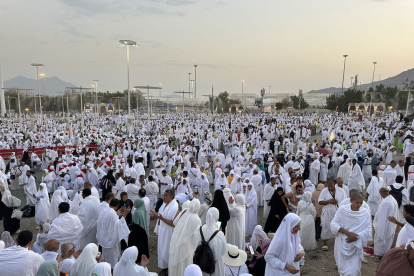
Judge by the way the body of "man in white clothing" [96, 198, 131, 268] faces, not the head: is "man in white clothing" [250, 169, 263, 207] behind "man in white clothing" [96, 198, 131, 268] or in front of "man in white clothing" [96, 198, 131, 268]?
in front

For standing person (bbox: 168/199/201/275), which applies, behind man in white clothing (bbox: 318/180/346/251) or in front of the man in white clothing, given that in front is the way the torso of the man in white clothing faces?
in front

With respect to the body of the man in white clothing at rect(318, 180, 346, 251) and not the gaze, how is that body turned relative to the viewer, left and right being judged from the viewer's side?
facing the viewer

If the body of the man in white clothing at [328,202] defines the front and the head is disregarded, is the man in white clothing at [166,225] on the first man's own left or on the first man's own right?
on the first man's own right

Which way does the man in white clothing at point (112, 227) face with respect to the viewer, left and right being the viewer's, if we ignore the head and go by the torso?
facing away from the viewer and to the right of the viewer

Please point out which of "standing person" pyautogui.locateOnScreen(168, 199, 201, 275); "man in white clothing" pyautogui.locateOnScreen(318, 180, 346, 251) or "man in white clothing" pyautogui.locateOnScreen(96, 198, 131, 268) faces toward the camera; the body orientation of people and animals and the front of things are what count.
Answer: "man in white clothing" pyautogui.locateOnScreen(318, 180, 346, 251)

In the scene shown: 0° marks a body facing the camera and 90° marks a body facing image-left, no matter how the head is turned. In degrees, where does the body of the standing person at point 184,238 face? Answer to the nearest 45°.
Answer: approximately 225°

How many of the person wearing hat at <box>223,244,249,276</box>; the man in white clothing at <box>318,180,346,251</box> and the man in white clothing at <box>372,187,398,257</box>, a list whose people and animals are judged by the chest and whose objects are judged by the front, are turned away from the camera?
1

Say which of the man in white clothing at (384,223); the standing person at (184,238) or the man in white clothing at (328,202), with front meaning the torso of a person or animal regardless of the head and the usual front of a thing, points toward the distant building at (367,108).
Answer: the standing person

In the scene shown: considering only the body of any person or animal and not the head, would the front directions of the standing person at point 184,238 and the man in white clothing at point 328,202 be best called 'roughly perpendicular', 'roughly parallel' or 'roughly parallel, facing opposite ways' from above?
roughly parallel, facing opposite ways

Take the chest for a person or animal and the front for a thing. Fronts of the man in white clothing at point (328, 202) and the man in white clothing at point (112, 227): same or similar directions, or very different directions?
very different directions

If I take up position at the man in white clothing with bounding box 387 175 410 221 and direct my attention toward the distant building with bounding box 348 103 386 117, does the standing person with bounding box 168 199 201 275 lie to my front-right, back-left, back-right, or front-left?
back-left

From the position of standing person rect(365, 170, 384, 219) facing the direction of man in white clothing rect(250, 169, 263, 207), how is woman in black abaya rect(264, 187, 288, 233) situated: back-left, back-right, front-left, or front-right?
front-left

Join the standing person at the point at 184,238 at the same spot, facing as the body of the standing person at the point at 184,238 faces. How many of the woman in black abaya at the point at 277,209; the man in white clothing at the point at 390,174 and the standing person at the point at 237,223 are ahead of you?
3
